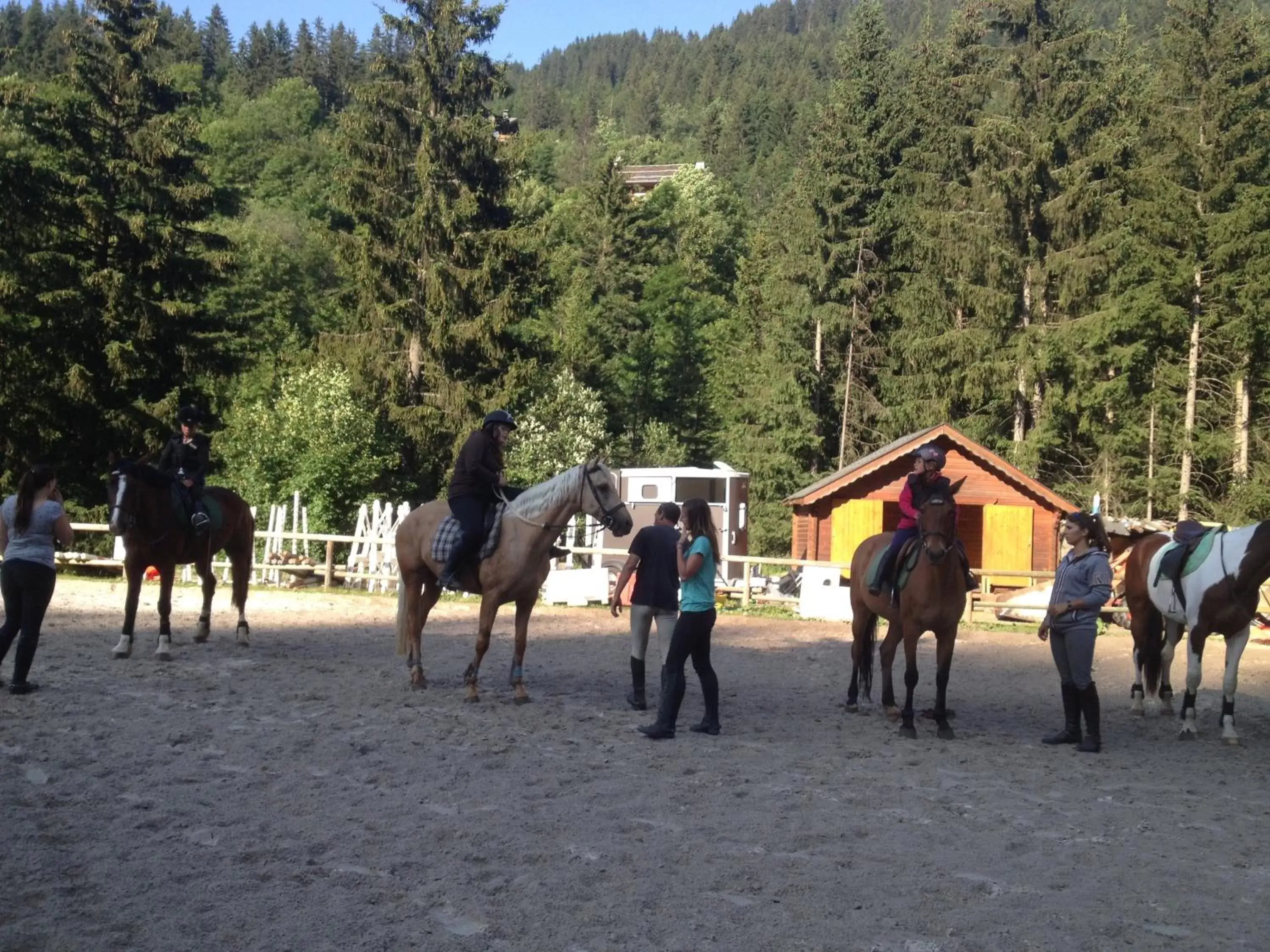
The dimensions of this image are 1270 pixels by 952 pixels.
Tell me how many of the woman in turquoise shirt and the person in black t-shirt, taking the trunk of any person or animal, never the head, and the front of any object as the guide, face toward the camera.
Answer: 0

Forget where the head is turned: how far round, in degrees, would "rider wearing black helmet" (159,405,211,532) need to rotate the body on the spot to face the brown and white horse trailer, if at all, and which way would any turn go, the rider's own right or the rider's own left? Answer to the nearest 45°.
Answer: approximately 180°

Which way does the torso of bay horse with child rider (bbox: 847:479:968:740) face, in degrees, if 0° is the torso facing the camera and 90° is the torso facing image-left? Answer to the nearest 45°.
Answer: approximately 315°

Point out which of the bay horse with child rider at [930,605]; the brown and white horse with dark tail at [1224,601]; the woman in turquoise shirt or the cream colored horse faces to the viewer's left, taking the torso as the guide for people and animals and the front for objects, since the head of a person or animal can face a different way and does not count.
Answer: the woman in turquoise shirt

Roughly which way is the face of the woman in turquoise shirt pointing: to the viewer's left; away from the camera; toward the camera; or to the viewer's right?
to the viewer's left

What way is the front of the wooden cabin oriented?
toward the camera

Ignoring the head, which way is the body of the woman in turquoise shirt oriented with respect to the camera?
to the viewer's left

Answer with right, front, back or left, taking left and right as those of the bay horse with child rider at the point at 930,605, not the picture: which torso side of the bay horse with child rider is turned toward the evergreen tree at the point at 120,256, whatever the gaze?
back

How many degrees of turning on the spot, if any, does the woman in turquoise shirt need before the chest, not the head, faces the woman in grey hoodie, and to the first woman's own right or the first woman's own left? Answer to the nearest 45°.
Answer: approximately 180°

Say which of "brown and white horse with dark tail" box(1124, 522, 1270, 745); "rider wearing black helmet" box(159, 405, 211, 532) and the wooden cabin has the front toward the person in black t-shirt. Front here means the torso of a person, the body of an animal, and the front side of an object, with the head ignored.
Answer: the wooden cabin

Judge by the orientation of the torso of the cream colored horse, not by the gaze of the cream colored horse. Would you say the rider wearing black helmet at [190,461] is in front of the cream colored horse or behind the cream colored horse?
behind

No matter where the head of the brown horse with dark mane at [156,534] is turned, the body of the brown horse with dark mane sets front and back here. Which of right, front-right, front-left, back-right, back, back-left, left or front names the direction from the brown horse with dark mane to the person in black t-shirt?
left

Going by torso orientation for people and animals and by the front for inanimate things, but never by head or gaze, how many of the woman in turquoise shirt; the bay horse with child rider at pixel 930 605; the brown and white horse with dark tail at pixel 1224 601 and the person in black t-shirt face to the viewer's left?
1

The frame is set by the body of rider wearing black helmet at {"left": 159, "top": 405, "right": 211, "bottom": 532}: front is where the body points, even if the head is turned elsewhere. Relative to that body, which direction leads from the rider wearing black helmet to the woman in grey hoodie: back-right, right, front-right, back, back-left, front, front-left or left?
left

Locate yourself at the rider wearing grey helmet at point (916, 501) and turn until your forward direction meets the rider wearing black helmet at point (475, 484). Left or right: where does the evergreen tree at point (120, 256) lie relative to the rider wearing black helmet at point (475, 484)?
right

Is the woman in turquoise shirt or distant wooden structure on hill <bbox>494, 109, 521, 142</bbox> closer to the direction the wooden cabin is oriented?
the woman in turquoise shirt

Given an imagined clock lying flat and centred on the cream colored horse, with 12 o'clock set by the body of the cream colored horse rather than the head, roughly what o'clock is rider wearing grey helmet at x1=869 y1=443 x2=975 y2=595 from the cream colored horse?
The rider wearing grey helmet is roughly at 11 o'clock from the cream colored horse.
